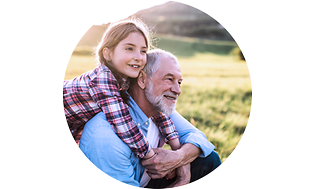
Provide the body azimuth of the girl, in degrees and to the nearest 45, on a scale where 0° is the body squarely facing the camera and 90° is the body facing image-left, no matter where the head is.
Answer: approximately 315°
